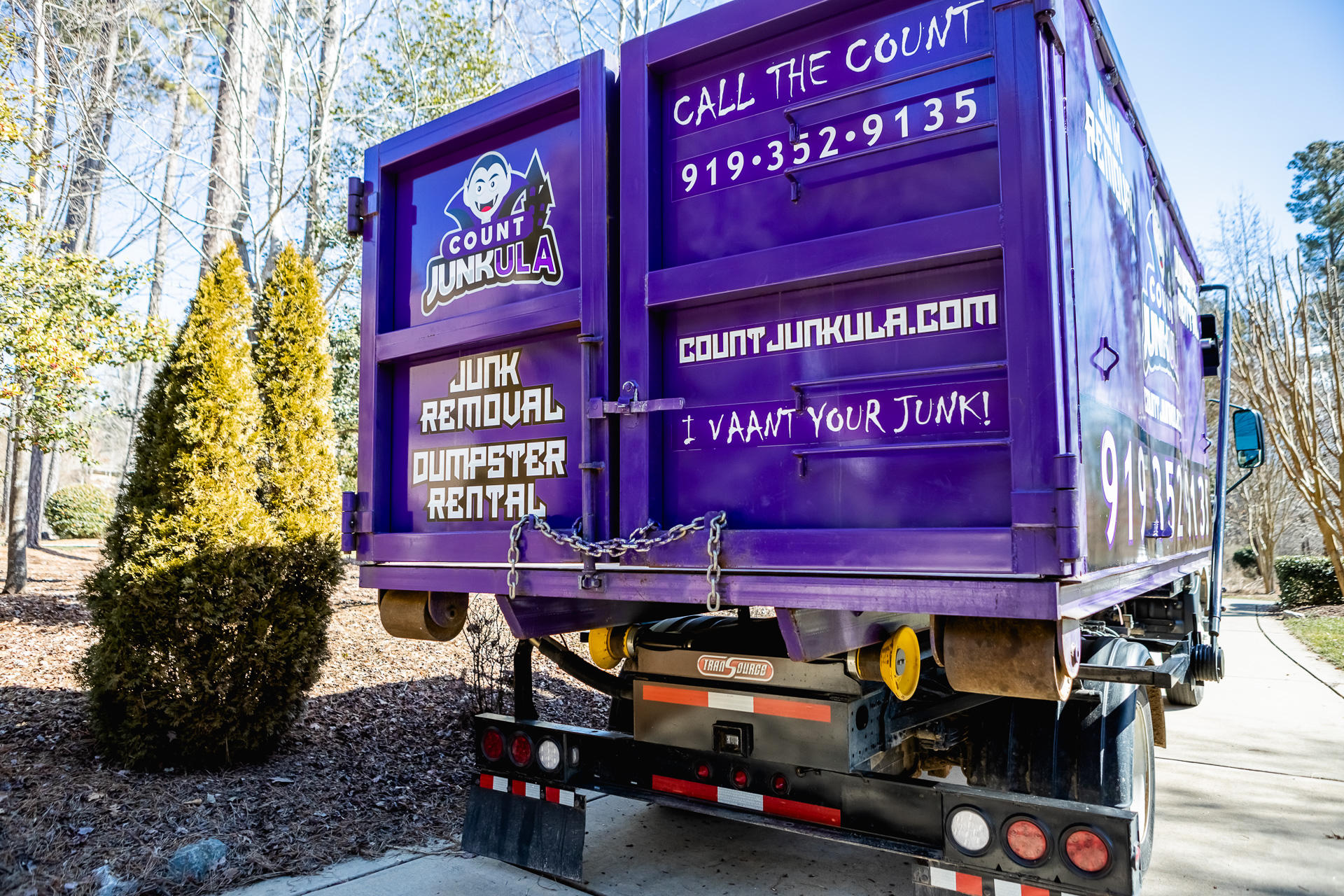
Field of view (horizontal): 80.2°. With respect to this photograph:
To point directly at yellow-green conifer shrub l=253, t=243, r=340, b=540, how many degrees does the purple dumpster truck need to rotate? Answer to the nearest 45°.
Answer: approximately 90° to its left

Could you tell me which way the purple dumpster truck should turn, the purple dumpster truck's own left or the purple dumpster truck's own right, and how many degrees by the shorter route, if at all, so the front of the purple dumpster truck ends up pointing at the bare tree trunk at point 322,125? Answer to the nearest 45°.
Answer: approximately 90° to the purple dumpster truck's own left

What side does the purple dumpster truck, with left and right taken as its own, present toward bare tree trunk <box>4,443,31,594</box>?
left

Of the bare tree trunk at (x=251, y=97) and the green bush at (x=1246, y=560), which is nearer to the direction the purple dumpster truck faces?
the green bush

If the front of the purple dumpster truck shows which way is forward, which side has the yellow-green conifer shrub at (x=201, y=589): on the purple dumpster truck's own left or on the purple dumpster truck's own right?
on the purple dumpster truck's own left

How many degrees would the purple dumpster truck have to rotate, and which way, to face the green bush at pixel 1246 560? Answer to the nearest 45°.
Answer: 0° — it already faces it

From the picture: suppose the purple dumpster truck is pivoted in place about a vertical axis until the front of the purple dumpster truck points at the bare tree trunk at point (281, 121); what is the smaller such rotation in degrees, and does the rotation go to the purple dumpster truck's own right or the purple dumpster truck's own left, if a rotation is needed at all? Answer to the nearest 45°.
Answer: approximately 90° to the purple dumpster truck's own left

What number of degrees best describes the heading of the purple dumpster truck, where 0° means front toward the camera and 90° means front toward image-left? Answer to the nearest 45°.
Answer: approximately 225°

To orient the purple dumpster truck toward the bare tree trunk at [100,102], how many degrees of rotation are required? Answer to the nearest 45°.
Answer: approximately 90° to its left

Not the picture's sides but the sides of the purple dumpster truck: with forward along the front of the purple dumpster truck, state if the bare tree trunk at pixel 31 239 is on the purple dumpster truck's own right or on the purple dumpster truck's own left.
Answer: on the purple dumpster truck's own left
